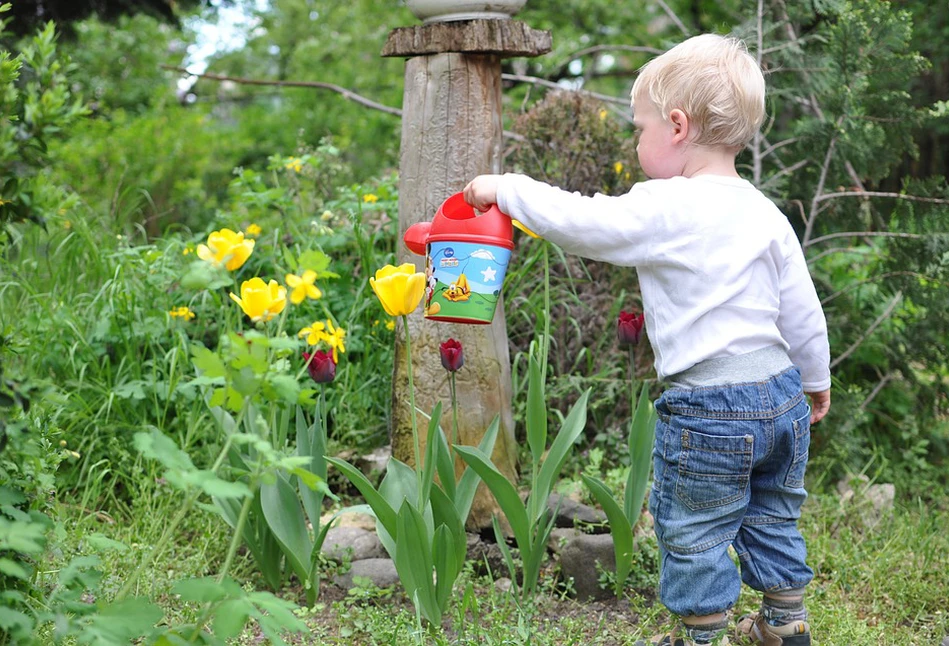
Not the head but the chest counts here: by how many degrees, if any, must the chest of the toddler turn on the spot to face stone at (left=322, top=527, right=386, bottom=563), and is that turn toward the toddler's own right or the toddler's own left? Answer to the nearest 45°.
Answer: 0° — they already face it

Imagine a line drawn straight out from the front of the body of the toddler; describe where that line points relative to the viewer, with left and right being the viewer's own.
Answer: facing away from the viewer and to the left of the viewer

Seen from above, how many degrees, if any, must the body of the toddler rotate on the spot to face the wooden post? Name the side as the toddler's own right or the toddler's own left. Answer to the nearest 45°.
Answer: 0° — they already face it

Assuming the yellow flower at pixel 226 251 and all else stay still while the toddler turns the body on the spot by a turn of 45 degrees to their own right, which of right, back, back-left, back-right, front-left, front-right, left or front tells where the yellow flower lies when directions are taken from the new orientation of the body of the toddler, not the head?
back-left

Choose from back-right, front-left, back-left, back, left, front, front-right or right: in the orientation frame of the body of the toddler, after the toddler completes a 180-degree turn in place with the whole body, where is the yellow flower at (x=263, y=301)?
right

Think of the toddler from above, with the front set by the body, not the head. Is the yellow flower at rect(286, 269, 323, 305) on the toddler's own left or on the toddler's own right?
on the toddler's own left

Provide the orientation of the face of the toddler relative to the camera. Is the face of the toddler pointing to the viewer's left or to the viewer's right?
to the viewer's left
